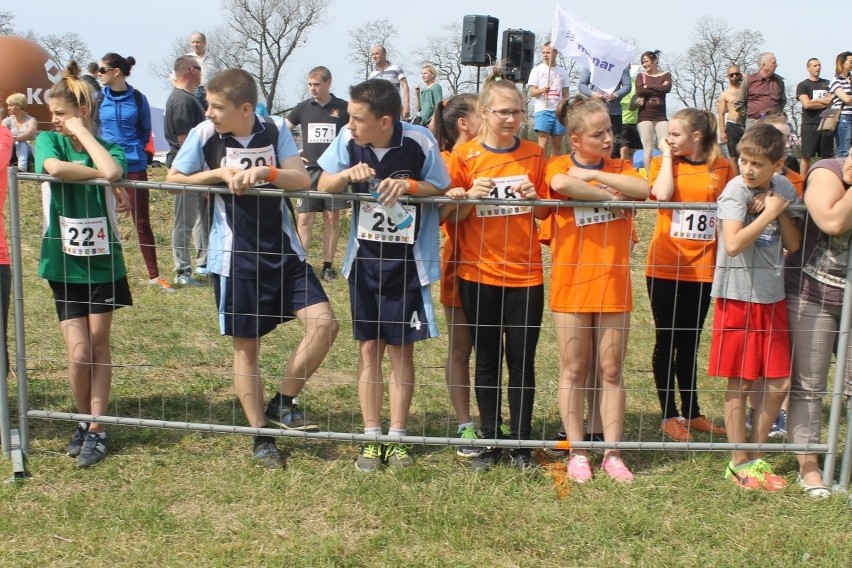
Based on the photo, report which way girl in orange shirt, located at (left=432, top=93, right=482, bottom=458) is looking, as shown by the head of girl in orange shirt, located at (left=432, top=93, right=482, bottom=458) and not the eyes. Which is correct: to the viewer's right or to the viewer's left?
to the viewer's right

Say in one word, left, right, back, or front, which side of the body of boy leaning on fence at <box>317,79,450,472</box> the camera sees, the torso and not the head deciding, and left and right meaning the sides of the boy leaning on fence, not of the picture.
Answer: front

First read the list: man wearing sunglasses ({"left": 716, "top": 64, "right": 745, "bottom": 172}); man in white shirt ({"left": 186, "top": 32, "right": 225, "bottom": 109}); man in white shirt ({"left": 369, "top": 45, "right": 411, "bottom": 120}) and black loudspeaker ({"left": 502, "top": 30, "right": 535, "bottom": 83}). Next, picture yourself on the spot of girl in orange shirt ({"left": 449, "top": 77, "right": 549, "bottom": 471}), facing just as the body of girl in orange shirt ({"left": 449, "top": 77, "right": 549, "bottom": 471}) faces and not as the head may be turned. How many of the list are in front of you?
0

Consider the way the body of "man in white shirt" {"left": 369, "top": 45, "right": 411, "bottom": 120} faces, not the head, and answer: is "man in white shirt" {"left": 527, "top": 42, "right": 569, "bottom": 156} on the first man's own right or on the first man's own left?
on the first man's own left

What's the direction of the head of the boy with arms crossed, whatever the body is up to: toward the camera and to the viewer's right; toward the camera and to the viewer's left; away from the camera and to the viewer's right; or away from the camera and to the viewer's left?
toward the camera and to the viewer's left

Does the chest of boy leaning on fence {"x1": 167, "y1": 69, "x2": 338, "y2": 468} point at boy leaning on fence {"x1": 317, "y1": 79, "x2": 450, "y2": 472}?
no

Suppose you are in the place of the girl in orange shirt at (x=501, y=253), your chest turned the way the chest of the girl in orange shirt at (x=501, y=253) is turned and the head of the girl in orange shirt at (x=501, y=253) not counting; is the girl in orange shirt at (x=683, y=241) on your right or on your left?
on your left

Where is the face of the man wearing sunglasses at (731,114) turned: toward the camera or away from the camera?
toward the camera

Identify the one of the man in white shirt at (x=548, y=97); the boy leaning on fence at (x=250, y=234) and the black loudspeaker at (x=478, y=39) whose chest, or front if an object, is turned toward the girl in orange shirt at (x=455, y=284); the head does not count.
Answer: the man in white shirt

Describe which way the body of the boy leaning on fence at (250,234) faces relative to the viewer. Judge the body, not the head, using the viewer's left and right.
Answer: facing the viewer

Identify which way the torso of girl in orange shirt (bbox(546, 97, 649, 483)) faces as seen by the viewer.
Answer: toward the camera

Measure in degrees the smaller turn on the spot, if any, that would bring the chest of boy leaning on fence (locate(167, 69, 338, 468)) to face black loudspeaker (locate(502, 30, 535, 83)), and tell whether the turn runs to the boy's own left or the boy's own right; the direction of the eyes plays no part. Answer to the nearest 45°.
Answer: approximately 135° to the boy's own left

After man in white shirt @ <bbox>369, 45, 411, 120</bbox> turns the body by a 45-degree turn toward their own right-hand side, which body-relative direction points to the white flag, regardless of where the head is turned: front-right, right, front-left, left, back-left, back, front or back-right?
back

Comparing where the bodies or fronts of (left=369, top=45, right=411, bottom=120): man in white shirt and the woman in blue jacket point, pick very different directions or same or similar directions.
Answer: same or similar directions

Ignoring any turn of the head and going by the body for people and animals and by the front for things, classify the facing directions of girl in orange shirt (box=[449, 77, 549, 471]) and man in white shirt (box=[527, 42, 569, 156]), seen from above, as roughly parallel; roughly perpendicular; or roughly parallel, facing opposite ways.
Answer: roughly parallel
